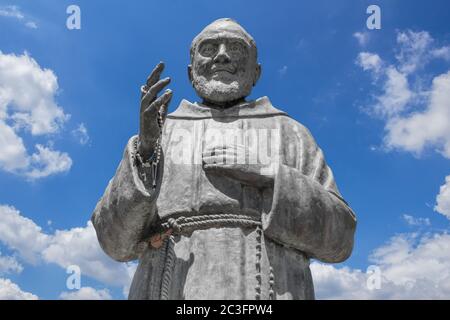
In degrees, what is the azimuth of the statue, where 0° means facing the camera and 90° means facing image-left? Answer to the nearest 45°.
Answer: approximately 0°
